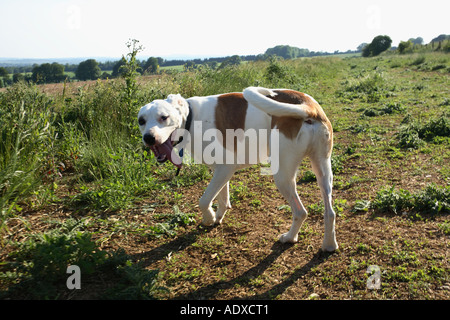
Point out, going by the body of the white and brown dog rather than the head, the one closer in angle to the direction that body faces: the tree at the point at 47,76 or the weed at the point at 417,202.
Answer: the tree

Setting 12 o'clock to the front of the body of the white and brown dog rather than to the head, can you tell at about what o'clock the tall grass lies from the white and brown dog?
The tall grass is roughly at 11 o'clock from the white and brown dog.

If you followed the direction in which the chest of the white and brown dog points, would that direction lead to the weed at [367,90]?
no

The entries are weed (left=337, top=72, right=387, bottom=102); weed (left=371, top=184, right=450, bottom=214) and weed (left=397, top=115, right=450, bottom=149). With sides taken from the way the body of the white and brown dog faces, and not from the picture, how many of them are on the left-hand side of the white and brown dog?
0

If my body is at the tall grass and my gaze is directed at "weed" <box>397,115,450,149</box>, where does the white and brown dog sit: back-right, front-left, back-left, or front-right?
front-right

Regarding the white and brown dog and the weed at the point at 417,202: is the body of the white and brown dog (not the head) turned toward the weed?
no

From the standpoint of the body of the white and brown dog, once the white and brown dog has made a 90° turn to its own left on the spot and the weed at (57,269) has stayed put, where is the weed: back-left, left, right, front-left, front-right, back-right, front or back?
front

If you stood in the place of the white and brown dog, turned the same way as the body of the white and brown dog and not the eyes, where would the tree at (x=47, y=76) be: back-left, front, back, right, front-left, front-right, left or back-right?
front

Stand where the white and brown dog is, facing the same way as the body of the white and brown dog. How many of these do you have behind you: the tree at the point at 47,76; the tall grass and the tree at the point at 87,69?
0

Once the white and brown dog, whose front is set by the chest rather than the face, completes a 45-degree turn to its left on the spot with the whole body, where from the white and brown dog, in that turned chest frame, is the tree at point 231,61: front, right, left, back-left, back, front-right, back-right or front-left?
right

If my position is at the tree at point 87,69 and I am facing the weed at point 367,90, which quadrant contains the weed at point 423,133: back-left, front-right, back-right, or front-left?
front-right

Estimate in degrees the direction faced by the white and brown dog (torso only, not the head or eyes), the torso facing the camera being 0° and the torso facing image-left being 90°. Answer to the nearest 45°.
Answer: approximately 135°
